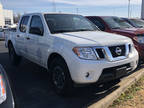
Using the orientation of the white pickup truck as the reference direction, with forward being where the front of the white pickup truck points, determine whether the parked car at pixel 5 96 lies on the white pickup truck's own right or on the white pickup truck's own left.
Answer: on the white pickup truck's own right

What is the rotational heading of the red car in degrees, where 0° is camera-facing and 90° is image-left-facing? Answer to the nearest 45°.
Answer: approximately 315°

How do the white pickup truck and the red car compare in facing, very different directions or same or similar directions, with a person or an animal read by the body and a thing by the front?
same or similar directions

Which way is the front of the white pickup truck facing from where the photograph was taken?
facing the viewer and to the right of the viewer

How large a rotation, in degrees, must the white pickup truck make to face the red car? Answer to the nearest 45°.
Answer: approximately 90° to its left

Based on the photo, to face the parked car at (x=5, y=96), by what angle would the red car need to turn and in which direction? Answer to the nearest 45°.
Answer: approximately 45° to its right

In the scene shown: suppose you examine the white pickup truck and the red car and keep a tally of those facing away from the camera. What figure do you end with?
0
